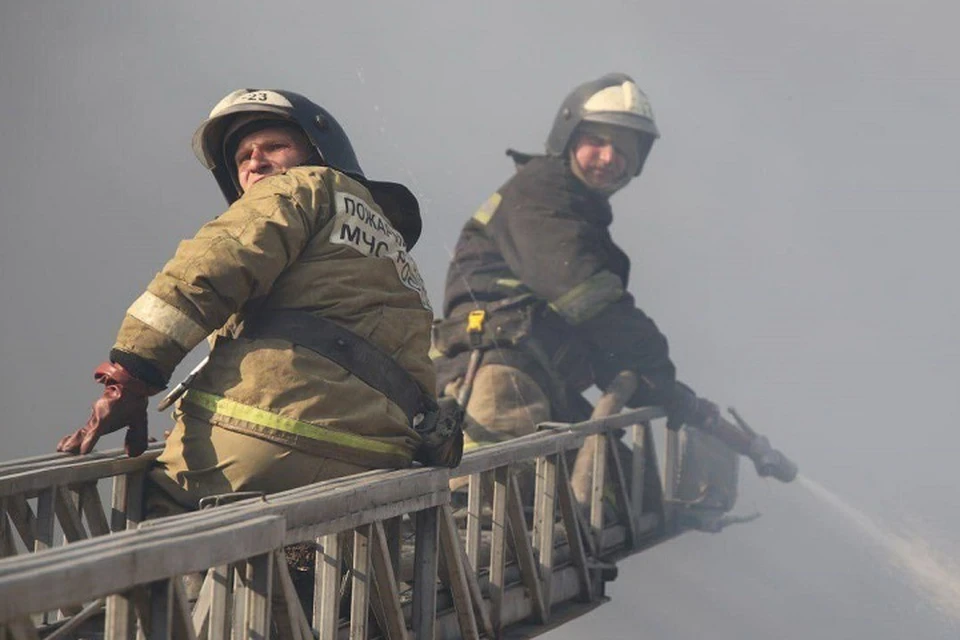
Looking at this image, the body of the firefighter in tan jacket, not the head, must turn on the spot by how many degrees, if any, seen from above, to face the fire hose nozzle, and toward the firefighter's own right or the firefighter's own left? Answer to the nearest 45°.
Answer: approximately 90° to the firefighter's own right

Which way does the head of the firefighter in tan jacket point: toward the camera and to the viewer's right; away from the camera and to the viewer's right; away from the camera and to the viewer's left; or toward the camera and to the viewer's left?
toward the camera and to the viewer's left

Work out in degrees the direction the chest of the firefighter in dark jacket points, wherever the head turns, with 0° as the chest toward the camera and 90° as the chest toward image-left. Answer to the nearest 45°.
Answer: approximately 270°

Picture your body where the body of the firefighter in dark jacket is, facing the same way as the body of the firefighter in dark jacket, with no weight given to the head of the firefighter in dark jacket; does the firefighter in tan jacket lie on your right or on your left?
on your right

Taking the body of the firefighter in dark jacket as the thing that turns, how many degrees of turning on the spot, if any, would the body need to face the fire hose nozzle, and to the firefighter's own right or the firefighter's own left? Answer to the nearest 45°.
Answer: approximately 45° to the firefighter's own left

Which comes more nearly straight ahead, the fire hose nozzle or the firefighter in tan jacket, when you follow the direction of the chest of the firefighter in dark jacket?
the fire hose nozzle

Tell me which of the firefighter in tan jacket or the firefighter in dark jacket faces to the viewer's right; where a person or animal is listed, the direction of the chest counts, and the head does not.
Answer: the firefighter in dark jacket

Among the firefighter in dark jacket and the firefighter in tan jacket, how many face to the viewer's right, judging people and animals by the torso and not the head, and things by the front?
1
